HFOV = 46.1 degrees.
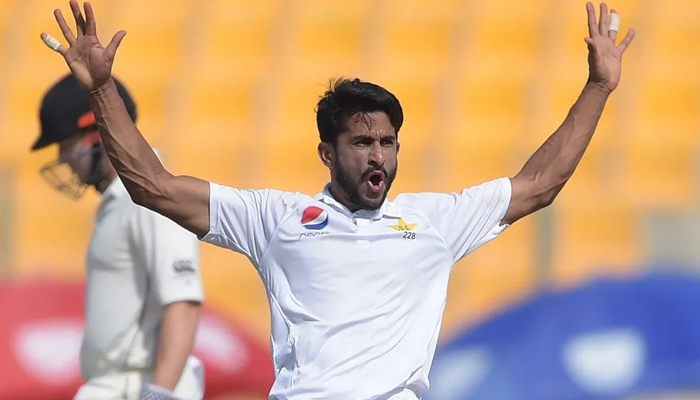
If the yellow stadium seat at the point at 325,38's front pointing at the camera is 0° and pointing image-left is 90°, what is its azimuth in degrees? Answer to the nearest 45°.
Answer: approximately 0°

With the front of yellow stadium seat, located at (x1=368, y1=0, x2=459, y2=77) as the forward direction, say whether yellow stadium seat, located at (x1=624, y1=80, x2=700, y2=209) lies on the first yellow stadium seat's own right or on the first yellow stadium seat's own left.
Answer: on the first yellow stadium seat's own left

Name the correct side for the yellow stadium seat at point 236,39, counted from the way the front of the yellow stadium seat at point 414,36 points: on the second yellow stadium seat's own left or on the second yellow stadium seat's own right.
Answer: on the second yellow stadium seat's own right

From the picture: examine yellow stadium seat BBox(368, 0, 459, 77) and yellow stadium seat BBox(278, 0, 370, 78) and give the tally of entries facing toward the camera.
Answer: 2

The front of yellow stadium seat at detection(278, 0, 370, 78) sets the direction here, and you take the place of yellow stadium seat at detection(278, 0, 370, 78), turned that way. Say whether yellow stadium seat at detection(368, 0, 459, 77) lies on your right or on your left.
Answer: on your left

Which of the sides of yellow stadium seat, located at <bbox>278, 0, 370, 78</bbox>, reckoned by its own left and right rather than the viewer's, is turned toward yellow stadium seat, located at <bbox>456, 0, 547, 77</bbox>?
left

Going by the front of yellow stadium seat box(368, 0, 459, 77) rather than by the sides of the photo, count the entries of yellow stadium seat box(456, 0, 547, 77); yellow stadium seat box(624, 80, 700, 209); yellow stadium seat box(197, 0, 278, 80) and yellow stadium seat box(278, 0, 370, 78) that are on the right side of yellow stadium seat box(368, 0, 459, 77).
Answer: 2
